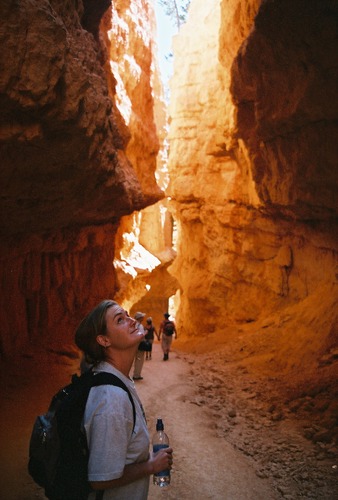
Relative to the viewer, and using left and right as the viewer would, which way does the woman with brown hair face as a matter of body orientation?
facing to the right of the viewer

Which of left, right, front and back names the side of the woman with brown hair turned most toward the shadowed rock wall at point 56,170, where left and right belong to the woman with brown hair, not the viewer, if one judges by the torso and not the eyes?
left

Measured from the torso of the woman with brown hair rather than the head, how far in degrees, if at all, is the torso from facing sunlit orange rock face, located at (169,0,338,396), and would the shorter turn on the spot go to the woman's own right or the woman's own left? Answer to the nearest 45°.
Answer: approximately 90° to the woman's own left
